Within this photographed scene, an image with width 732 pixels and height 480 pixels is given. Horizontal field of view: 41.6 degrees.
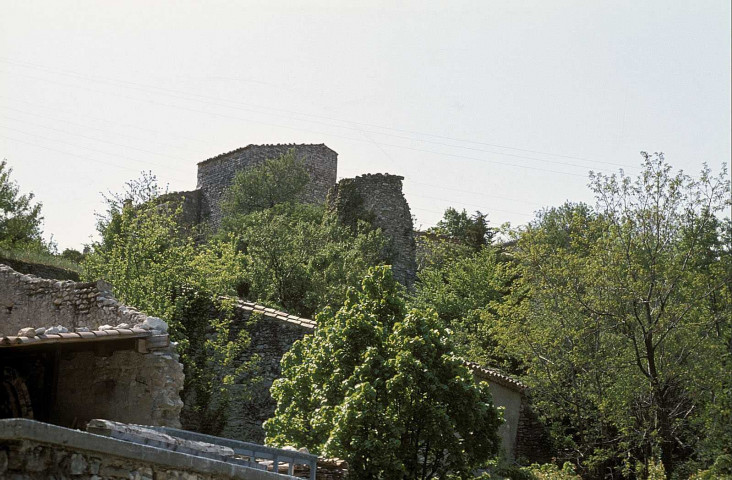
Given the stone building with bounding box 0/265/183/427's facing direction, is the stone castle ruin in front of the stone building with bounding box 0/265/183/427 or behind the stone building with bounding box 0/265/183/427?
behind

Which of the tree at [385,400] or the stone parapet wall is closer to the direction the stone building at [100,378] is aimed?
the stone parapet wall

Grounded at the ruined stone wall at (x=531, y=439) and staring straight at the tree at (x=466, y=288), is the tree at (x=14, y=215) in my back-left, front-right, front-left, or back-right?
front-left

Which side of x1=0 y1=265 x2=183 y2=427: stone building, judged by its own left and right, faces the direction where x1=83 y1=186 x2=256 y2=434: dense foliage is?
back

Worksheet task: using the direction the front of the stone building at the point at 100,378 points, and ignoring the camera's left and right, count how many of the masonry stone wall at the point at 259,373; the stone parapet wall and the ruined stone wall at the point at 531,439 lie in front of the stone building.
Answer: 1

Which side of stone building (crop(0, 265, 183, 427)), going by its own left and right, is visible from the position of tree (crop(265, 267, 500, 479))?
left

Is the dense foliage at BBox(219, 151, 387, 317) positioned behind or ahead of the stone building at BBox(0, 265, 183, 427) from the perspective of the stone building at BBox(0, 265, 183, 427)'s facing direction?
behind

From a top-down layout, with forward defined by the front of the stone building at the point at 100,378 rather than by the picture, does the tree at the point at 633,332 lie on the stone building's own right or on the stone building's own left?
on the stone building's own left

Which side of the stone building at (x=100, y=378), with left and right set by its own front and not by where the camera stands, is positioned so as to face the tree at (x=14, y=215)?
back

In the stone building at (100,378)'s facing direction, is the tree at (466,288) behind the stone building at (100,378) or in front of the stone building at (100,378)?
behind

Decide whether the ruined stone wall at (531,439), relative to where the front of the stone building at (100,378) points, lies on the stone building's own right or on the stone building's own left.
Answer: on the stone building's own left

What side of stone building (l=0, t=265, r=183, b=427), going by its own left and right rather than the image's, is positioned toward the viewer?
front

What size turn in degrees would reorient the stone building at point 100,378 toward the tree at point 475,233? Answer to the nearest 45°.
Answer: approximately 135° to its left

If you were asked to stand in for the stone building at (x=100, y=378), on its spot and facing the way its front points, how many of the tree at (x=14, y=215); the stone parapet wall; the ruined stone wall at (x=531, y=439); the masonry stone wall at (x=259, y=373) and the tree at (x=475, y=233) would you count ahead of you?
1

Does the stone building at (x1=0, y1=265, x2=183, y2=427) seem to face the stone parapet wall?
yes
